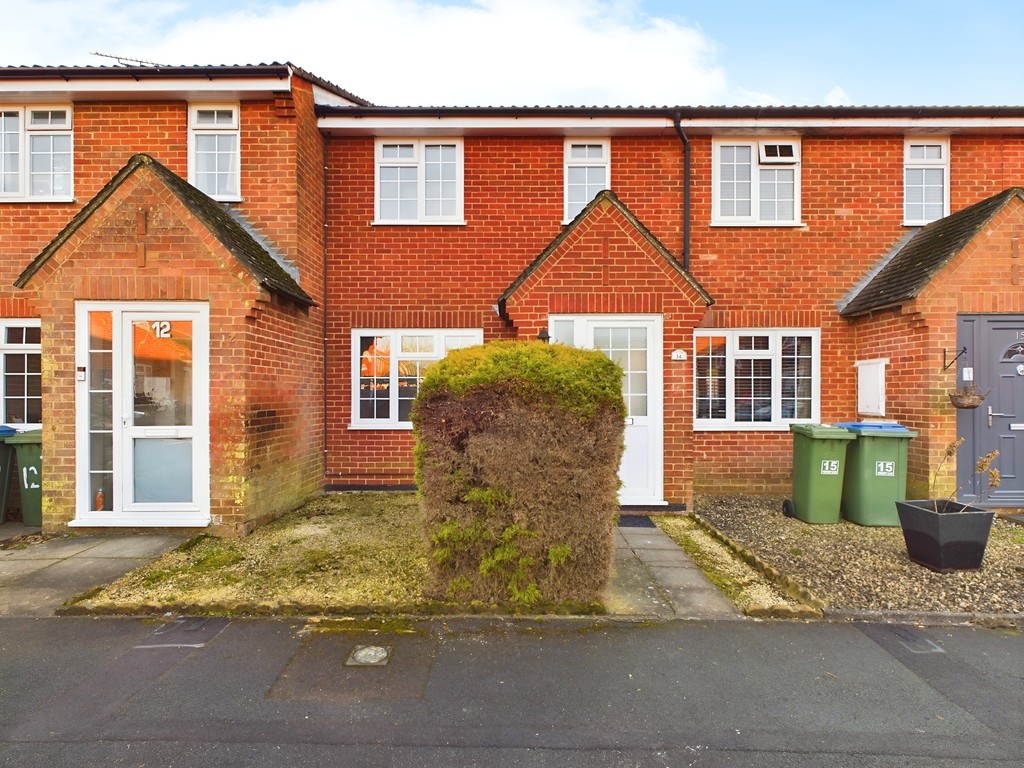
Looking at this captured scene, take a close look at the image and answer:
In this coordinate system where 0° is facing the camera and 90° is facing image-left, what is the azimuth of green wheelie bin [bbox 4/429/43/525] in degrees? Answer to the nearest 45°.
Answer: approximately 0°

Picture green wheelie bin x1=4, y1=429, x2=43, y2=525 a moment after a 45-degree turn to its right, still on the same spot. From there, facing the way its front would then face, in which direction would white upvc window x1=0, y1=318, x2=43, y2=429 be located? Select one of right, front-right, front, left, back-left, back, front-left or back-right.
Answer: back-right

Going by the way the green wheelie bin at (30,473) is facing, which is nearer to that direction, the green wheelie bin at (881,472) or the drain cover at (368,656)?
the drain cover

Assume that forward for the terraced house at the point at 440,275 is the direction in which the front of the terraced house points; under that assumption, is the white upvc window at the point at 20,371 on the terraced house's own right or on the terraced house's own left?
on the terraced house's own right
